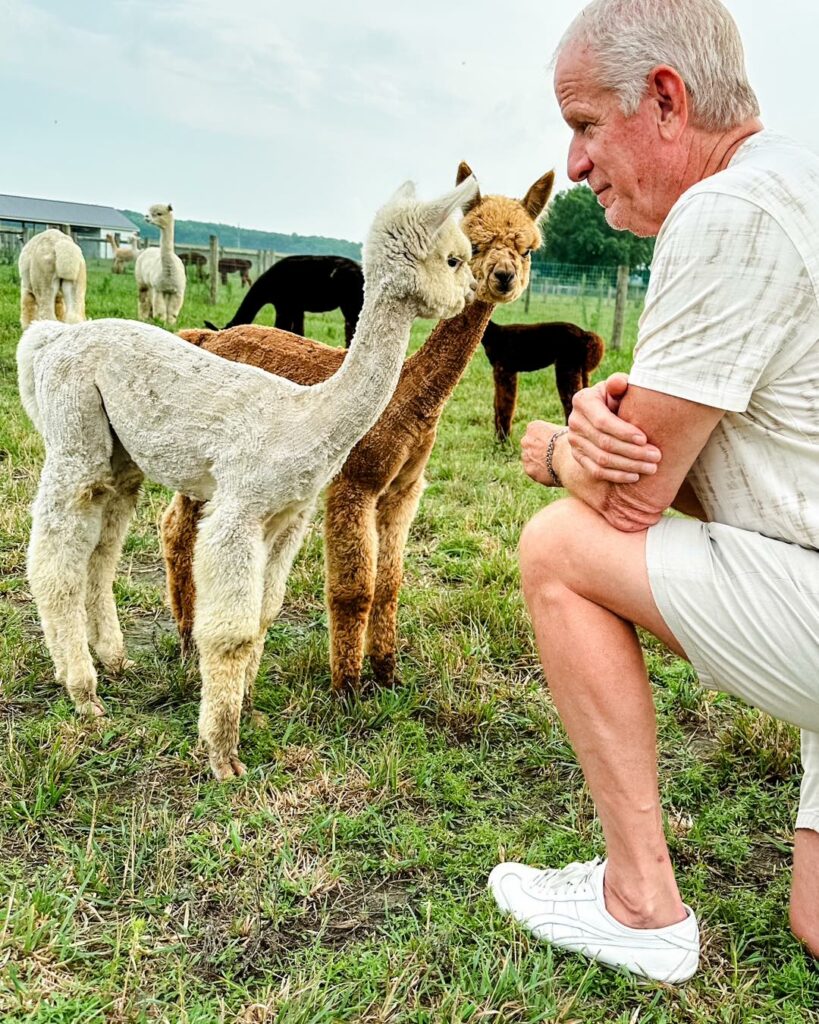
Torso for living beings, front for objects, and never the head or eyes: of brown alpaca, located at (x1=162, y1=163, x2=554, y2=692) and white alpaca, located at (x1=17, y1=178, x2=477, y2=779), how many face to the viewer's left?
0

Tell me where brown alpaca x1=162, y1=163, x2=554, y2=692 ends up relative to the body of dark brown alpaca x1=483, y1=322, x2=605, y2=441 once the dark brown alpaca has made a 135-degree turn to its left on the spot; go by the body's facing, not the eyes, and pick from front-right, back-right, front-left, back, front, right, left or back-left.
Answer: front-right

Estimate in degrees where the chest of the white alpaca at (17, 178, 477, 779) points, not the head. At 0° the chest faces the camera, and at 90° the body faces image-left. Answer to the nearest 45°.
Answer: approximately 315°

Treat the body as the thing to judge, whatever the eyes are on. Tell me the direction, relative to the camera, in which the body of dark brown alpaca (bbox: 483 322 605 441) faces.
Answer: to the viewer's left

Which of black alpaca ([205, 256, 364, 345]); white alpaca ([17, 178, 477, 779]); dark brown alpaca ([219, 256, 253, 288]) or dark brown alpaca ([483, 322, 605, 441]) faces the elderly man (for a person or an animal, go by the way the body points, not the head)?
the white alpaca

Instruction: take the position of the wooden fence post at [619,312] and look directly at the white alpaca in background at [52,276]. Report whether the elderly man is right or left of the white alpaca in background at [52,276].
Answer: left

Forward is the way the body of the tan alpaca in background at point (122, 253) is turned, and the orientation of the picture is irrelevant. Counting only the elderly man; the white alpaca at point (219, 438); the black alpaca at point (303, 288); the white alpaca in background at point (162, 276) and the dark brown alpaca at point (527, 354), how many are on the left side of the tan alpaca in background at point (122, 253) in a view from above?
5

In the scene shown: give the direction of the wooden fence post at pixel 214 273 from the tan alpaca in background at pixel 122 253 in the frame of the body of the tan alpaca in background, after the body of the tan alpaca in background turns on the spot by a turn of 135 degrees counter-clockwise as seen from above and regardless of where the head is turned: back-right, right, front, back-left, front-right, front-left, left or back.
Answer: front-right

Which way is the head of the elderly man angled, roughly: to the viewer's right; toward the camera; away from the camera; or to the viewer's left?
to the viewer's left

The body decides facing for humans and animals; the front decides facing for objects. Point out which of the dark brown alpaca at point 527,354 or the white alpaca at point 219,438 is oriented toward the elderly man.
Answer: the white alpaca

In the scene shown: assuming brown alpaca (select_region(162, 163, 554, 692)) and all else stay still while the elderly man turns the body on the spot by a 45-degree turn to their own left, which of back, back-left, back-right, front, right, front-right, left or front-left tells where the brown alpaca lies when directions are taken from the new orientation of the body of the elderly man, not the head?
right

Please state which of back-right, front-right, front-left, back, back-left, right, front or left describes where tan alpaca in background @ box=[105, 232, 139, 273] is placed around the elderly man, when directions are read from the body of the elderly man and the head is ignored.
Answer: front-right

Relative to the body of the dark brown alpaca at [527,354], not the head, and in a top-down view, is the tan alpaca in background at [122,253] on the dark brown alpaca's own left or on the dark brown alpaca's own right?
on the dark brown alpaca's own right

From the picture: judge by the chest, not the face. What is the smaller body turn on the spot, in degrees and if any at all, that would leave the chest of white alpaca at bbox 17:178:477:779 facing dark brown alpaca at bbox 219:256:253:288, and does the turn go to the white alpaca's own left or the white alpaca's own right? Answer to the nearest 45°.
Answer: approximately 135° to the white alpaca's own left
